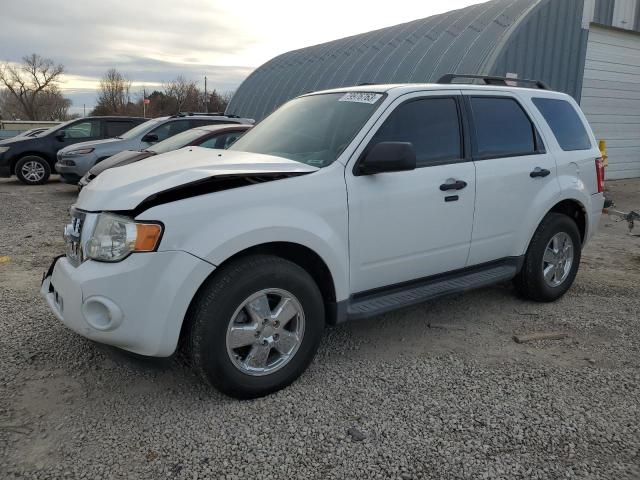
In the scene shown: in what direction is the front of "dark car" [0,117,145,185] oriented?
to the viewer's left

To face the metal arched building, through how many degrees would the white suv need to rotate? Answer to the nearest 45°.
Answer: approximately 180°

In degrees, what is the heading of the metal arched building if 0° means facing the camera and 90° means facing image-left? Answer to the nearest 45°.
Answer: approximately 315°

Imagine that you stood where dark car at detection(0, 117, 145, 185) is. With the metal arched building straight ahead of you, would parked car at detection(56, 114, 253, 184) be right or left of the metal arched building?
right

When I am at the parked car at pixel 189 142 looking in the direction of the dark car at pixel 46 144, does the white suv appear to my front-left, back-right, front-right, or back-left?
back-left

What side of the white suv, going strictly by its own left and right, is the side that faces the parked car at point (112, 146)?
right

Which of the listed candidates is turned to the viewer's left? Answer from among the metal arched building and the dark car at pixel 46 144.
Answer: the dark car

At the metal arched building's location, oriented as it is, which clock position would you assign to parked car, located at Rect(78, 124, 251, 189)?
The parked car is roughly at 3 o'clock from the metal arched building.

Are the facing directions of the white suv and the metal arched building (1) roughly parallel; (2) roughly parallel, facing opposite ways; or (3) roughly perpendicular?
roughly perpendicular

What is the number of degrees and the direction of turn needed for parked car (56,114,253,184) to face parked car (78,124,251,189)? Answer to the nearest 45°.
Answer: approximately 90° to its left

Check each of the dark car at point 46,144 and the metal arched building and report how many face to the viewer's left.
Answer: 1

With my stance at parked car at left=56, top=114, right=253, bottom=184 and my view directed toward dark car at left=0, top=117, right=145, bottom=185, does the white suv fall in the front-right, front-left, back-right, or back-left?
back-left

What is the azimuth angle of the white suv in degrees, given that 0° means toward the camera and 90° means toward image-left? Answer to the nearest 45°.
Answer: approximately 45°
